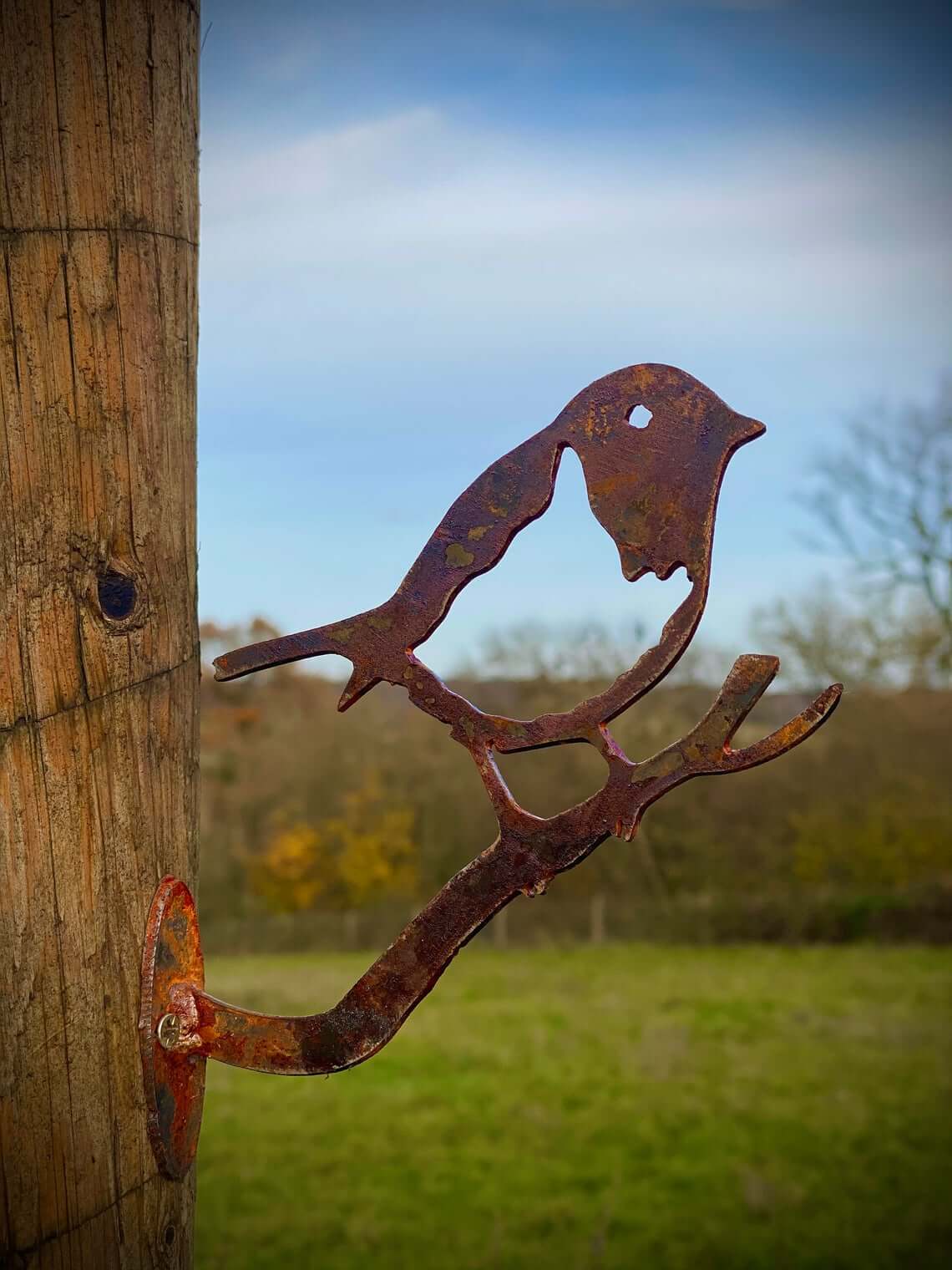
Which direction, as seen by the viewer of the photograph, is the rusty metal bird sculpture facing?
facing to the right of the viewer

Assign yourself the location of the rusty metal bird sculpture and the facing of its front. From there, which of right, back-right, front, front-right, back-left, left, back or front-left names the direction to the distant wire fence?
left
